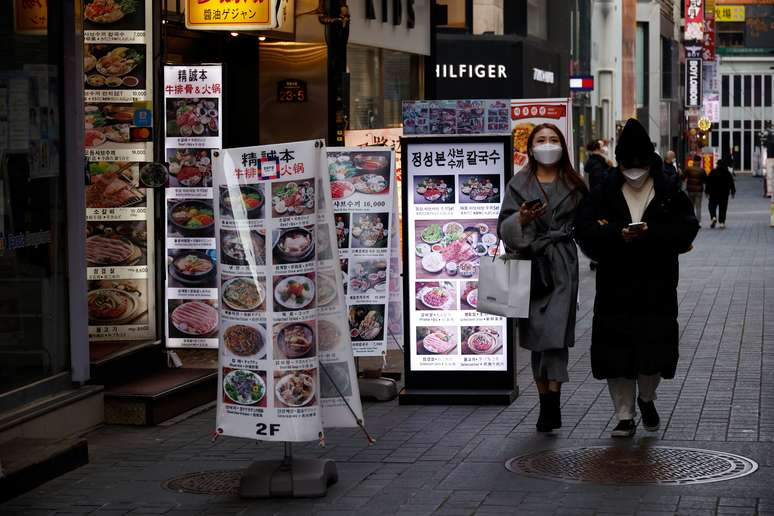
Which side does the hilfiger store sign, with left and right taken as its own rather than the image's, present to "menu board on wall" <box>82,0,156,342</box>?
front

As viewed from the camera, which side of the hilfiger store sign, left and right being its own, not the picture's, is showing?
front

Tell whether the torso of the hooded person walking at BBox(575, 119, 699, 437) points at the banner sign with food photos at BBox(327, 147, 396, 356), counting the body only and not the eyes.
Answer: no

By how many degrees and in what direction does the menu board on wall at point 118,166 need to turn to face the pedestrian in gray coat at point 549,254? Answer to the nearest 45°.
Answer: approximately 45° to its left

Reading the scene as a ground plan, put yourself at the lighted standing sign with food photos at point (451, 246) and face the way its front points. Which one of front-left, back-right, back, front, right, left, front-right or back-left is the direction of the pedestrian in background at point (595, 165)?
back

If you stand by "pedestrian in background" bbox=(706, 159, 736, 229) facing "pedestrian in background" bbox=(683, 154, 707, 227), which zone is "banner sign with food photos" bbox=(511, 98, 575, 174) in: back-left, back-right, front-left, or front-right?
front-left

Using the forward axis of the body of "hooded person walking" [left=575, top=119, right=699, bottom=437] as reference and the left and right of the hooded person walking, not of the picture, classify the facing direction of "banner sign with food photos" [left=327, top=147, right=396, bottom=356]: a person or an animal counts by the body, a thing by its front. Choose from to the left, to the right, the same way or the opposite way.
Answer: the same way

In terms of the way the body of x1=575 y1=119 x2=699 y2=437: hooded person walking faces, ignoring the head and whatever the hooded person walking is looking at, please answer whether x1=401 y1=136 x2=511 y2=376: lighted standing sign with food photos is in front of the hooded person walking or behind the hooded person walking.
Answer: behind

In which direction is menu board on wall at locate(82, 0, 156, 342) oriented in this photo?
toward the camera

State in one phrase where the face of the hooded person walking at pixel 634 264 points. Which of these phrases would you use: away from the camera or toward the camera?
toward the camera

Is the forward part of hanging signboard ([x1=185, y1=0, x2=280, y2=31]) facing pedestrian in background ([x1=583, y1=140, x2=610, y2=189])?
no

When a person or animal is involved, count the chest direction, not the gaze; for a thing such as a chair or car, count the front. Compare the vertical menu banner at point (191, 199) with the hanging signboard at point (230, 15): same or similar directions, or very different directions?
same or similar directions

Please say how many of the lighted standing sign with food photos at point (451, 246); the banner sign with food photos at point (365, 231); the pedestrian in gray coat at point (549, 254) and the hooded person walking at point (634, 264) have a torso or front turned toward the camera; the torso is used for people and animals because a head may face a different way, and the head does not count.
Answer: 4

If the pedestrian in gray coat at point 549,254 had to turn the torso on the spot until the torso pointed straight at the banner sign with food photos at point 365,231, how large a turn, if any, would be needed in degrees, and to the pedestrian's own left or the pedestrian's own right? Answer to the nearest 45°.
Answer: approximately 135° to the pedestrian's own right

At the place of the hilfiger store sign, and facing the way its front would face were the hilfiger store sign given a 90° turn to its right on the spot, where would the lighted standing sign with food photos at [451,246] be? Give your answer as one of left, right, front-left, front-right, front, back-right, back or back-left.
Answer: left

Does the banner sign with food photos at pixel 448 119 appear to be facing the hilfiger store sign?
no

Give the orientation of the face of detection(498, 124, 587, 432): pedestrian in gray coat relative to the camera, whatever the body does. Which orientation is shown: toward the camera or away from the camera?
toward the camera

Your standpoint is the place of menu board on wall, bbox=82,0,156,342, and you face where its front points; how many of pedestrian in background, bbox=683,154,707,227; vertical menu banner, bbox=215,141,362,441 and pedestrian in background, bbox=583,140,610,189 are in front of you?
1

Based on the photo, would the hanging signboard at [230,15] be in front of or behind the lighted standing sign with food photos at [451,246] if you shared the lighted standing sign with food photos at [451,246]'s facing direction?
behind

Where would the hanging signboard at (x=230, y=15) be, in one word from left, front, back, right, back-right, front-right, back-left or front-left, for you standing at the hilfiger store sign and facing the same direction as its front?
front

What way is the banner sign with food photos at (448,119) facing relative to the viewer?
toward the camera
